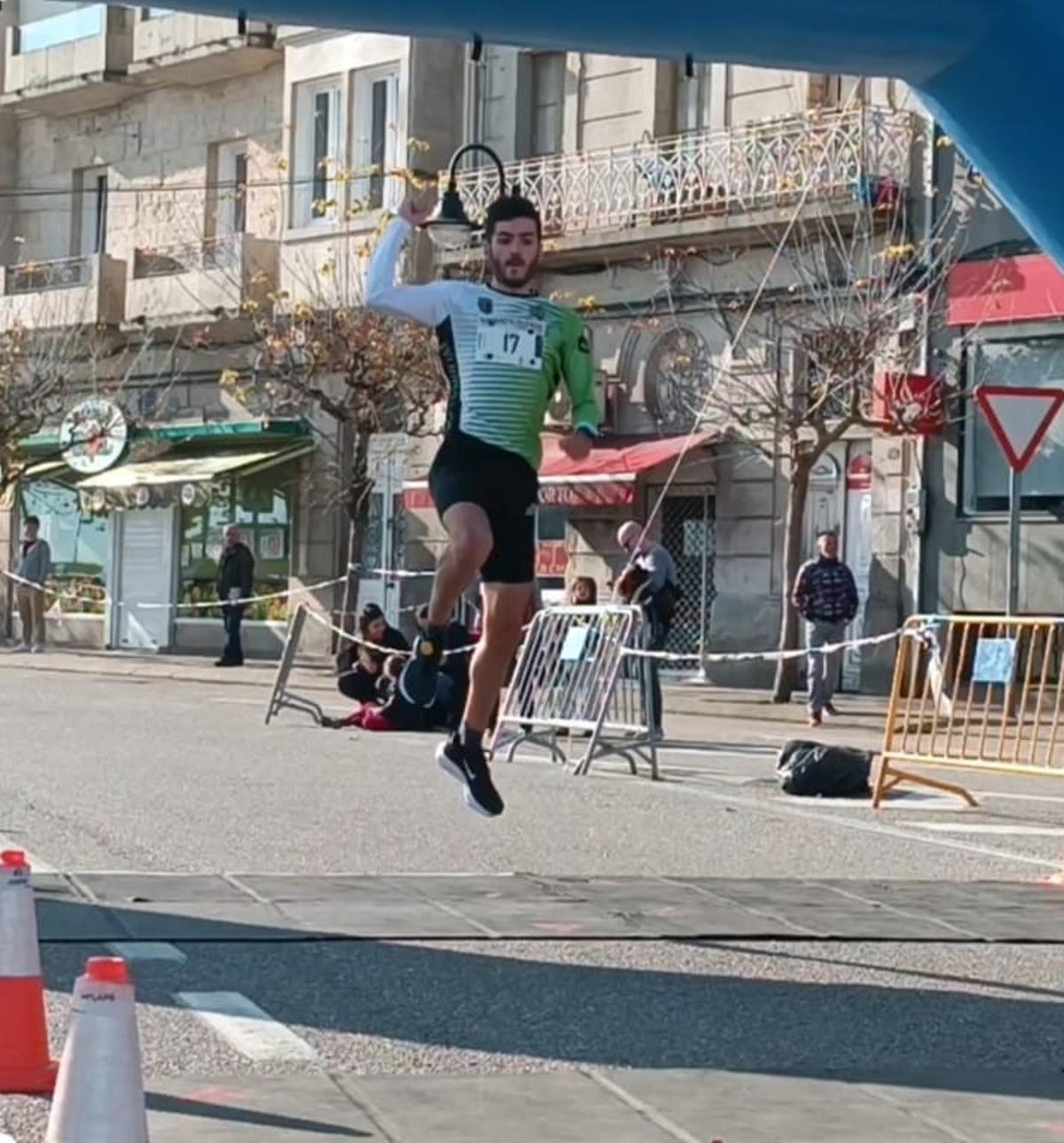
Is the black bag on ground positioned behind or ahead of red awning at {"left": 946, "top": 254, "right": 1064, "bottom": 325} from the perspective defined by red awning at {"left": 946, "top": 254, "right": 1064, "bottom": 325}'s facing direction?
ahead

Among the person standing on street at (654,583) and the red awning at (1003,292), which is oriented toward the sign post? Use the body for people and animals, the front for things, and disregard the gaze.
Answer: the red awning

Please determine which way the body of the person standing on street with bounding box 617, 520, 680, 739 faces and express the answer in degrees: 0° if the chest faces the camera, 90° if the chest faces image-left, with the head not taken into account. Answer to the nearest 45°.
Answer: approximately 90°

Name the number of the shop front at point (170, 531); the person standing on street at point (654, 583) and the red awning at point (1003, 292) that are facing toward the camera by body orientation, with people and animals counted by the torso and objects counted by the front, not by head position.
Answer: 2

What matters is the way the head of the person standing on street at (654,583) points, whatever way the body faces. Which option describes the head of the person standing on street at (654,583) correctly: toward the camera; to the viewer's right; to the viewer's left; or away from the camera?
to the viewer's left

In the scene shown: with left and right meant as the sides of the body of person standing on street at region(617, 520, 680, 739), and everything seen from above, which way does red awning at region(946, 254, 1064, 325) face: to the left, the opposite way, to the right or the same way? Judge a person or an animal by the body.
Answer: to the left

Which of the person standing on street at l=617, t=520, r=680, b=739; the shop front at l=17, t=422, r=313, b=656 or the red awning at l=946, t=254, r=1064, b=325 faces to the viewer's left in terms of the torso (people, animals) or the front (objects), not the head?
the person standing on street

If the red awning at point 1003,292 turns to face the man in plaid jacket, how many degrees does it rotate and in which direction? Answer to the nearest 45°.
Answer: approximately 45° to its right

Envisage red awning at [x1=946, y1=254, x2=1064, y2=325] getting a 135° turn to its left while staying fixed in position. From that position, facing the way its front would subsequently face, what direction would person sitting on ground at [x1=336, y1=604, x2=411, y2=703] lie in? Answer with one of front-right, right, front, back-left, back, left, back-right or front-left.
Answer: back

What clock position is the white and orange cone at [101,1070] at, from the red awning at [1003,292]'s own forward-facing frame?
The white and orange cone is roughly at 12 o'clock from the red awning.

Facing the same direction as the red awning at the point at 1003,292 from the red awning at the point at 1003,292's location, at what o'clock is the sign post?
The sign post is roughly at 12 o'clock from the red awning.

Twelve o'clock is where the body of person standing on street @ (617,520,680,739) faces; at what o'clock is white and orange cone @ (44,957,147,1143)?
The white and orange cone is roughly at 9 o'clock from the person standing on street.
